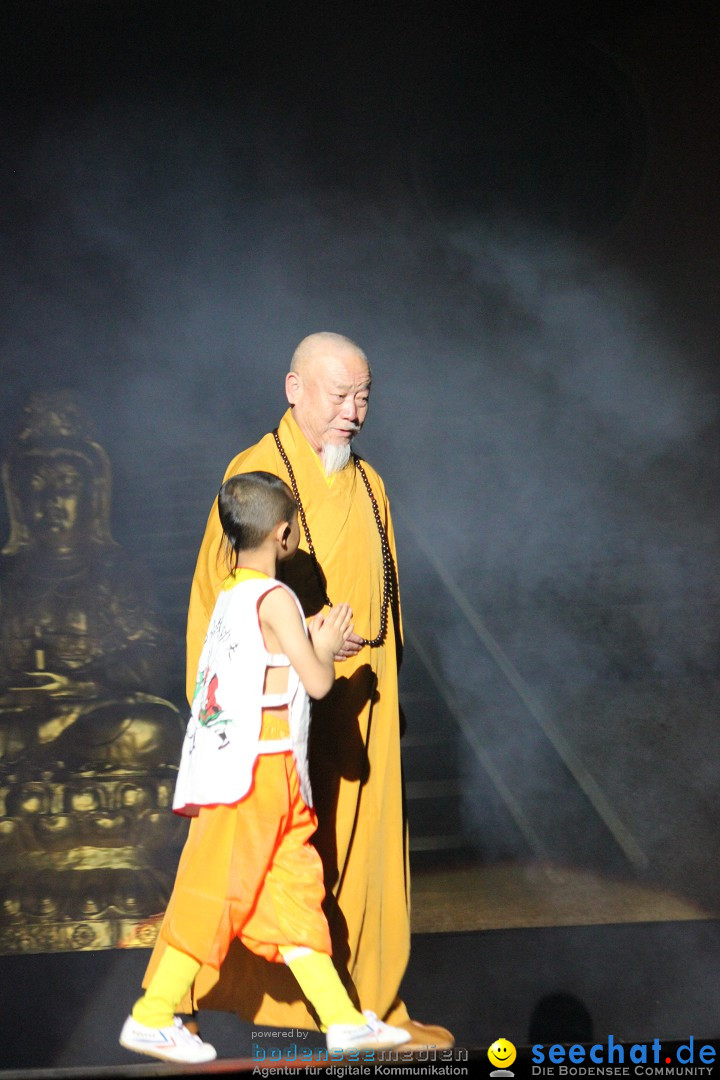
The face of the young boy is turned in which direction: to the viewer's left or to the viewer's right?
to the viewer's right

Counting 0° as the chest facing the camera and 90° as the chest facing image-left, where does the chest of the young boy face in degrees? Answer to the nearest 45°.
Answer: approximately 225°

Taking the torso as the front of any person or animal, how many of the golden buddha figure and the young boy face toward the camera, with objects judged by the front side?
1

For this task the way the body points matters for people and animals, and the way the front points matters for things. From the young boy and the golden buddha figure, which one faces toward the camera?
the golden buddha figure

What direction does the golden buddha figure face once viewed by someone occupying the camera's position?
facing the viewer

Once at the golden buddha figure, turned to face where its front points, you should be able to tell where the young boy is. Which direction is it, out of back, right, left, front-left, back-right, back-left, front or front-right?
front
